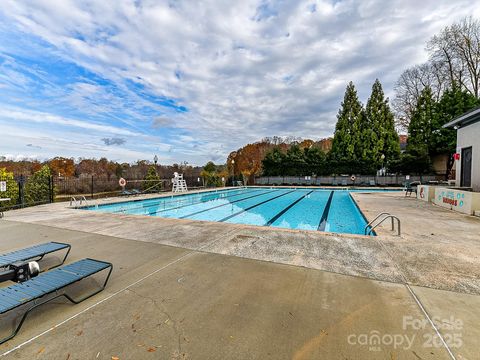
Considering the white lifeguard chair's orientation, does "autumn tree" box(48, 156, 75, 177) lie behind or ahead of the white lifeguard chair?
behind

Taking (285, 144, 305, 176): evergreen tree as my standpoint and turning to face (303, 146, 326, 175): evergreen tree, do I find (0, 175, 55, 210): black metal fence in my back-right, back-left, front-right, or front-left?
back-right

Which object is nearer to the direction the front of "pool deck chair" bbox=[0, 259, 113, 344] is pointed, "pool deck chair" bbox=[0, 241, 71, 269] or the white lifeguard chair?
the white lifeguard chair

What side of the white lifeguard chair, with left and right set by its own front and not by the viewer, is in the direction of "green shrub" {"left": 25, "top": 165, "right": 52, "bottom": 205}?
right

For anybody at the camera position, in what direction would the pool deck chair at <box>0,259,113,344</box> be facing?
facing away from the viewer and to the right of the viewer

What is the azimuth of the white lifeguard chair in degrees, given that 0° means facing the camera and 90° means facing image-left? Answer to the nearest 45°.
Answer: approximately 315°

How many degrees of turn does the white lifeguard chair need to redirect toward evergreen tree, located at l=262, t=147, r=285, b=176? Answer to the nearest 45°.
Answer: approximately 90° to its left

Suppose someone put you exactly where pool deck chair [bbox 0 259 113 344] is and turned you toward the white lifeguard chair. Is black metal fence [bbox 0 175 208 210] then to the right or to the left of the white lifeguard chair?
left

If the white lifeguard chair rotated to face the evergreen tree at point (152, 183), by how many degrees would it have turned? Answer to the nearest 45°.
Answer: approximately 135° to its right
